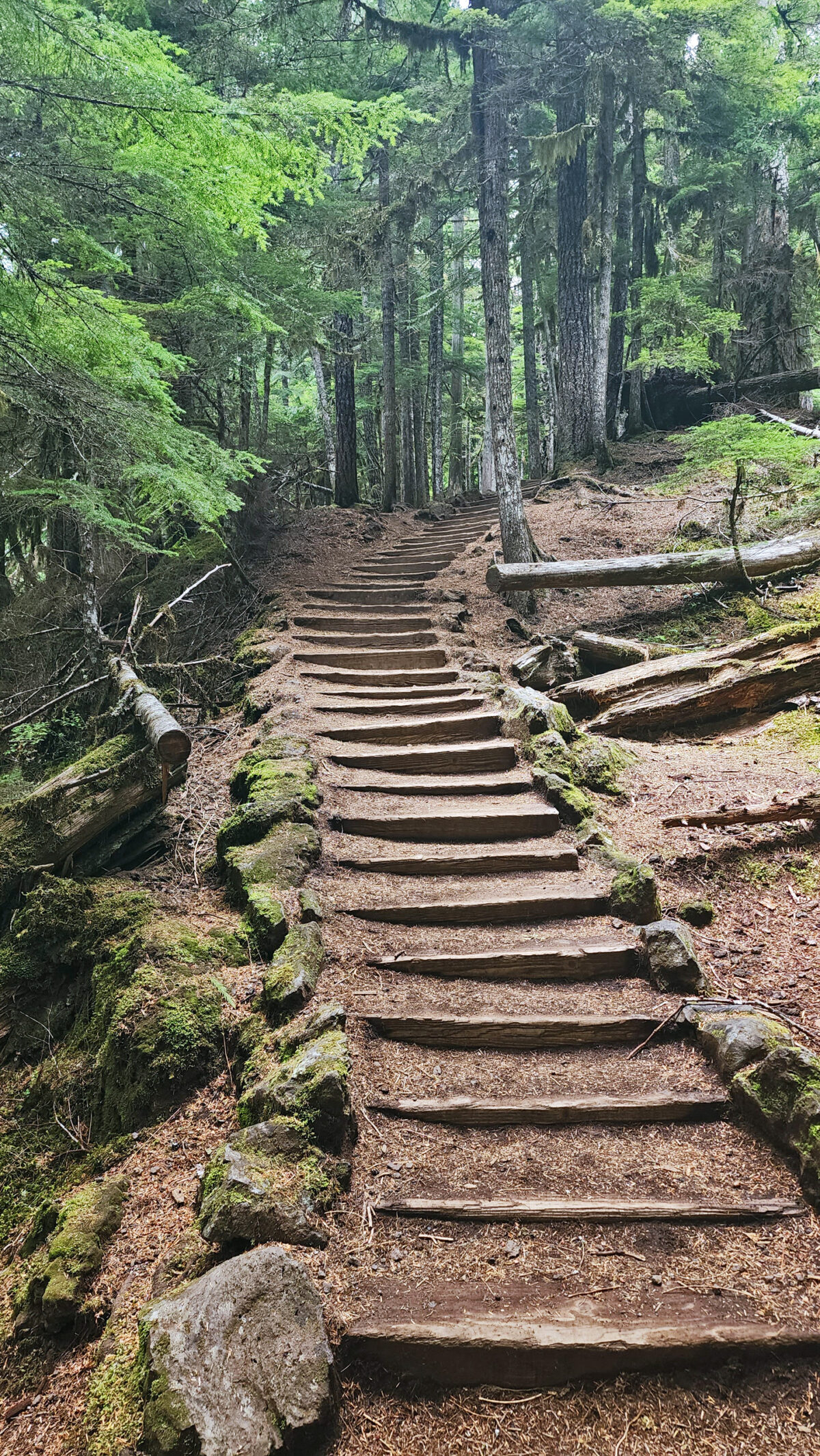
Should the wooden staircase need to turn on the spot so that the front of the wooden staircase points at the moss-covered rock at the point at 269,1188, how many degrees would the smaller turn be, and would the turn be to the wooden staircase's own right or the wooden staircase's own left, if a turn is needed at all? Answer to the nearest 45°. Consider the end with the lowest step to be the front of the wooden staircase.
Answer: approximately 45° to the wooden staircase's own right

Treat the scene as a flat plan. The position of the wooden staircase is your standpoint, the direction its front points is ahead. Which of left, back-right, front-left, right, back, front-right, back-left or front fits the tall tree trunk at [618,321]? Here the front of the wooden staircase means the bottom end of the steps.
back

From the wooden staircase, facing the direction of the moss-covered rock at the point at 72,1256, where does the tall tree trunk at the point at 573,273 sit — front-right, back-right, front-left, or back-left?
back-right

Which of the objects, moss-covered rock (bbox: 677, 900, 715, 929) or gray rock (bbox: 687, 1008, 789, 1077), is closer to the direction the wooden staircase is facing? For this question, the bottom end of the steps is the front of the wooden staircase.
the gray rock

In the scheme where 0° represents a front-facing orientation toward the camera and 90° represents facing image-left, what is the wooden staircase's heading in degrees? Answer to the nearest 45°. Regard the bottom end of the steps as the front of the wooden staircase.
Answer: approximately 0°

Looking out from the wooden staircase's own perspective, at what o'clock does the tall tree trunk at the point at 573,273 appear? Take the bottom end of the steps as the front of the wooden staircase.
The tall tree trunk is roughly at 6 o'clock from the wooden staircase.
